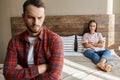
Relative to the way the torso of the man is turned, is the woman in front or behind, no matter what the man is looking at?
behind

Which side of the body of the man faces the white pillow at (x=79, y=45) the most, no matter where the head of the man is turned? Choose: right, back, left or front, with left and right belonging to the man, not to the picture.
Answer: back

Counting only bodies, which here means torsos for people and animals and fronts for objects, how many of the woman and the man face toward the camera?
2
